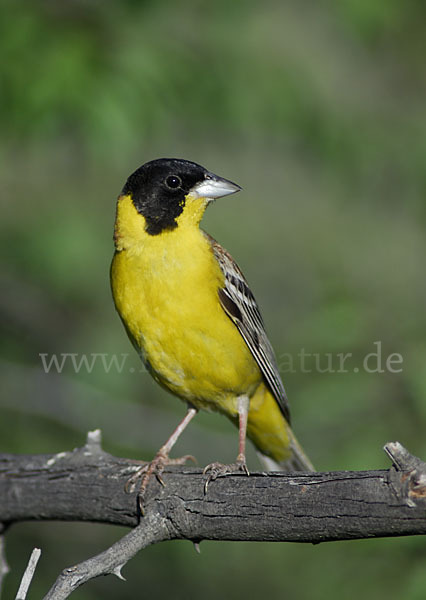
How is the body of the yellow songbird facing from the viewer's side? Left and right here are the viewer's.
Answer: facing the viewer and to the left of the viewer
